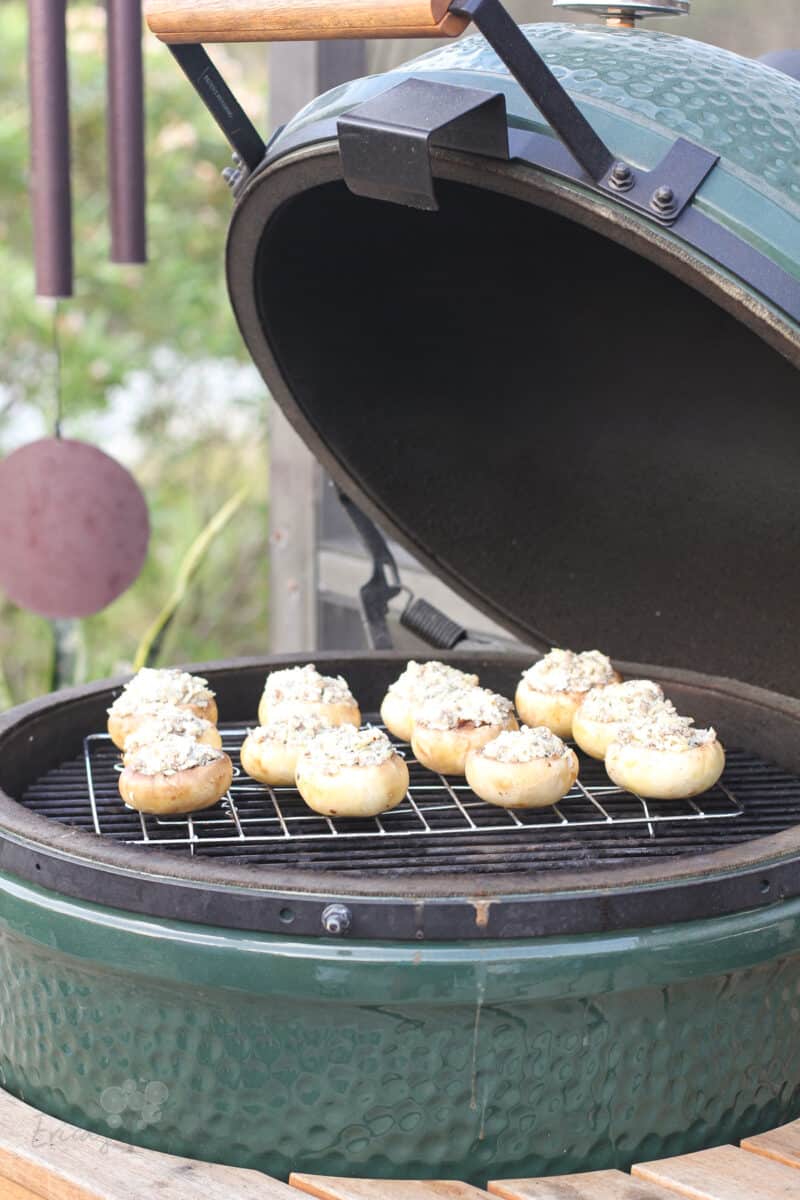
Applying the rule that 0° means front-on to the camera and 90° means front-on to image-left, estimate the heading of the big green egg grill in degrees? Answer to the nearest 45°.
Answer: approximately 45°

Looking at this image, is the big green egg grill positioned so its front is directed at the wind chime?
no
